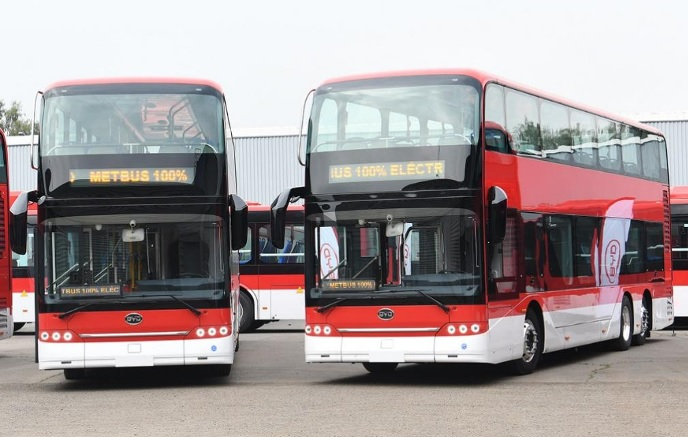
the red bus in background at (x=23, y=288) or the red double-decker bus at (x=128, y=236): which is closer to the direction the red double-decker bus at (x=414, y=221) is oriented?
the red double-decker bus

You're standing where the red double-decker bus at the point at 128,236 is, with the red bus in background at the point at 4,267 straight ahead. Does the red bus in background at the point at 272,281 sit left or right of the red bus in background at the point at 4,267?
right

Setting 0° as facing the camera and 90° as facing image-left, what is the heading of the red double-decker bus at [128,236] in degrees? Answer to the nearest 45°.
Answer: approximately 0°

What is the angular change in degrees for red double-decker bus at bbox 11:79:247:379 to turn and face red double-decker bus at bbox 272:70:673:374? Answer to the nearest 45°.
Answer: approximately 90° to its left

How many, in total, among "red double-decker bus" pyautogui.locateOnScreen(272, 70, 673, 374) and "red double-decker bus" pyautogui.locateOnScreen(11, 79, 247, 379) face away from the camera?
0

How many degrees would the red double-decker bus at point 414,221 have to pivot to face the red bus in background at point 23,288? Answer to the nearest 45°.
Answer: approximately 90° to its right

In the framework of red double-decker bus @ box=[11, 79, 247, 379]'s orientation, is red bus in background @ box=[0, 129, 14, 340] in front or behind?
behind
